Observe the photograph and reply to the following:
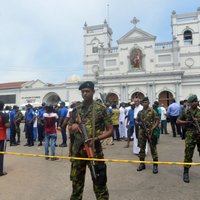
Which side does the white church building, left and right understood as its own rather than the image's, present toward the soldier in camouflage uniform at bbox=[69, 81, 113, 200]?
front

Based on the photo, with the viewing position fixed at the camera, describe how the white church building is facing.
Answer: facing the viewer

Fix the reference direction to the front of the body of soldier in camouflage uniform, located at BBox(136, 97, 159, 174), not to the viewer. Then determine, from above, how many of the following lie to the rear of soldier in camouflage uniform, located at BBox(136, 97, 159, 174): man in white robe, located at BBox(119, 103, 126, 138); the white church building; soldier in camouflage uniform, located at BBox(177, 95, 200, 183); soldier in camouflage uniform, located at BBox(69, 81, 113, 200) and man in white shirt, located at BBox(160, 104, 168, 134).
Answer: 3

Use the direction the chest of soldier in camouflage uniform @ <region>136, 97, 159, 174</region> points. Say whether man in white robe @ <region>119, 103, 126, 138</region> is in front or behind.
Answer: behind

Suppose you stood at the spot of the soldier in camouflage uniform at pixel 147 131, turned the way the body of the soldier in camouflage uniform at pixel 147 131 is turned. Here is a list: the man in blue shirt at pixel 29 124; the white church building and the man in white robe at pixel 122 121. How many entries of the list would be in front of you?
0

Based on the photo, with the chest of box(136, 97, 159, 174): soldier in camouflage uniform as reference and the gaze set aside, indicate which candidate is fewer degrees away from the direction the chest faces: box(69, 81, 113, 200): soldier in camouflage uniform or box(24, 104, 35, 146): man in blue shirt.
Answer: the soldier in camouflage uniform

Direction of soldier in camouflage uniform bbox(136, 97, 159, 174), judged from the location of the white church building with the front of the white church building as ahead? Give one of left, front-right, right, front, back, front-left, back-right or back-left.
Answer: front

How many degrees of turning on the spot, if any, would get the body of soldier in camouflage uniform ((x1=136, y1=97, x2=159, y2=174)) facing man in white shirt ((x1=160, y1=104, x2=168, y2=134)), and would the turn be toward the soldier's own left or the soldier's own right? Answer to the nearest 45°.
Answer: approximately 180°

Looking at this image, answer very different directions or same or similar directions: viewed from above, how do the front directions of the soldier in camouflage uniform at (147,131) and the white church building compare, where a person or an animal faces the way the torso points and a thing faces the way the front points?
same or similar directions

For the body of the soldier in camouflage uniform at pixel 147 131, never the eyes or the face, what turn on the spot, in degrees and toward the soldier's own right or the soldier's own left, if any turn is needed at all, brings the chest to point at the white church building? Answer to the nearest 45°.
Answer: approximately 180°

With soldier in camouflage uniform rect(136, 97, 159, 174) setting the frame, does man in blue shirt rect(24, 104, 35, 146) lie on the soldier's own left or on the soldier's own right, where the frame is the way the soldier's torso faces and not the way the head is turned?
on the soldier's own right

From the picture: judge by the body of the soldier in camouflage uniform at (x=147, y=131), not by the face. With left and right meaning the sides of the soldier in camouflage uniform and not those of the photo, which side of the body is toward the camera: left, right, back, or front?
front

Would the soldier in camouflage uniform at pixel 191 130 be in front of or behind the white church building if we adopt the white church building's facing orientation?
in front

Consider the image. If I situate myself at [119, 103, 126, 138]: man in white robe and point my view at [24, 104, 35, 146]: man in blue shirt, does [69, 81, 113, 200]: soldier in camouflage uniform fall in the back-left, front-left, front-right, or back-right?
front-left

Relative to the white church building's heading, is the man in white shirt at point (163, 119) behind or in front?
in front

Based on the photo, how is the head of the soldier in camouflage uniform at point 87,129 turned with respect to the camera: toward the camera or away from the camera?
toward the camera
